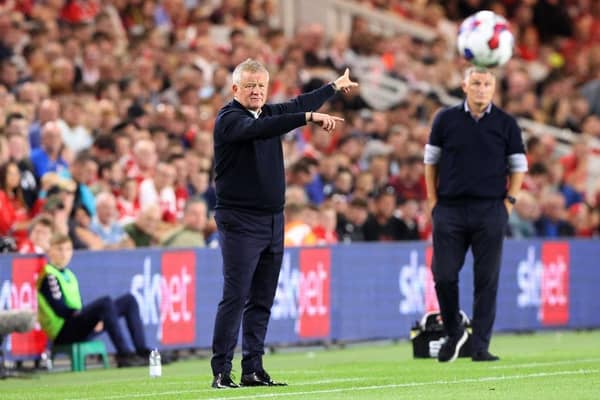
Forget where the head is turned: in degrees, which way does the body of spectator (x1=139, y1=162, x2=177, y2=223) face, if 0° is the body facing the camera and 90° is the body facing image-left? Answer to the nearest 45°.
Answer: approximately 315°

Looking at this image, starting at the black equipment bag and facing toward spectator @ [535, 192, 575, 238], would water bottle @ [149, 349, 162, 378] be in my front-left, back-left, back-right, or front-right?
back-left

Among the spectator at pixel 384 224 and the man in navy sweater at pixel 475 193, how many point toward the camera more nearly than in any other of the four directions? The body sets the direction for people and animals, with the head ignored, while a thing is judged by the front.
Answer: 2

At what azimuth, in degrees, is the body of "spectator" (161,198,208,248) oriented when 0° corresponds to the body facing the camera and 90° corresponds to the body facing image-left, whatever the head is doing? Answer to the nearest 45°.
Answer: approximately 315°
